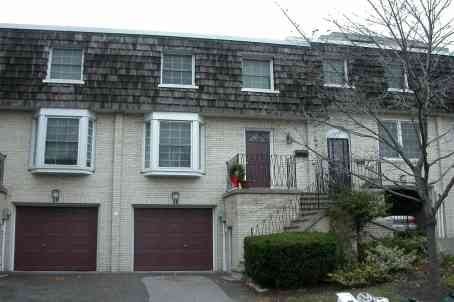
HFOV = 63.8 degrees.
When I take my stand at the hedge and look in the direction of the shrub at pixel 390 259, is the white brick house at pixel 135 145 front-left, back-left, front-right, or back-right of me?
back-left

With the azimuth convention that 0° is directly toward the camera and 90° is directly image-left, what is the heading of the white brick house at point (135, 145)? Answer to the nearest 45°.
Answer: approximately 0°

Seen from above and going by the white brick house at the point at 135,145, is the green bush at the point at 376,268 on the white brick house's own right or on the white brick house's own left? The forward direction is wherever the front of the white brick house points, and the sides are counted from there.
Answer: on the white brick house's own left

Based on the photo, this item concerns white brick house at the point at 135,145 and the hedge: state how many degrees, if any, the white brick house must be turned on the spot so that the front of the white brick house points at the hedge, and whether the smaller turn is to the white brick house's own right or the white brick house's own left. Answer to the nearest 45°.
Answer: approximately 45° to the white brick house's own left

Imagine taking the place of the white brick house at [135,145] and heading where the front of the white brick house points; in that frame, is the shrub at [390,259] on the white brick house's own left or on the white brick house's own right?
on the white brick house's own left

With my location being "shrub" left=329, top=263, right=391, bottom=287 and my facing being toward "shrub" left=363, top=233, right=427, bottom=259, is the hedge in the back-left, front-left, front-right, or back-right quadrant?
back-left

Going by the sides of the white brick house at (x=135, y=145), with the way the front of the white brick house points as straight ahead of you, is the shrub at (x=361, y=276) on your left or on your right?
on your left
